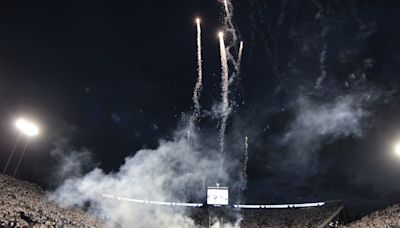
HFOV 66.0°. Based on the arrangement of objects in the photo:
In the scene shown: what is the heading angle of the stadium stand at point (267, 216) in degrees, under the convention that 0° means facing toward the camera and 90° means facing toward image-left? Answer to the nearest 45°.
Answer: approximately 0°

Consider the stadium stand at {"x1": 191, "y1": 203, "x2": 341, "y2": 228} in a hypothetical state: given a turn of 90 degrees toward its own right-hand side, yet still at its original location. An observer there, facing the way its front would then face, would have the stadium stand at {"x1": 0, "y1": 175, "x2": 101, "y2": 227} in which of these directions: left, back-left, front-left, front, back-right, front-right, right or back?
front-left
